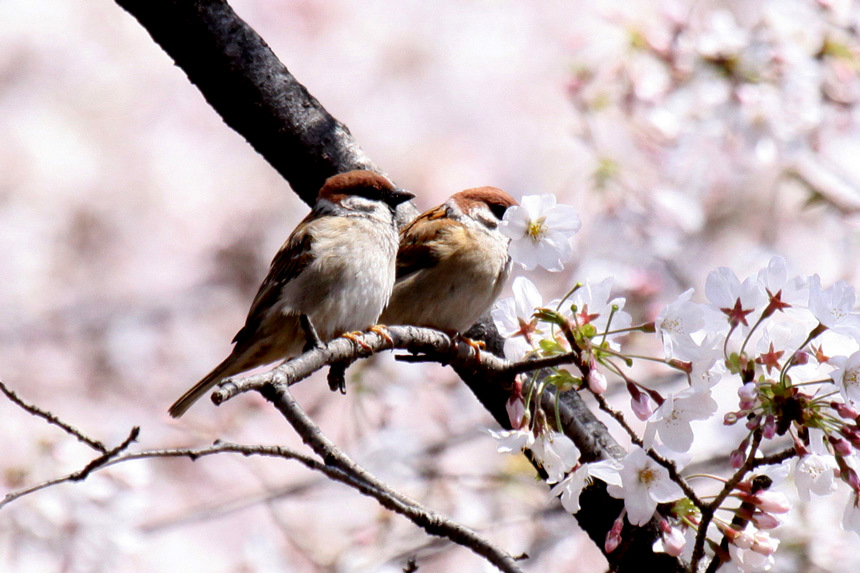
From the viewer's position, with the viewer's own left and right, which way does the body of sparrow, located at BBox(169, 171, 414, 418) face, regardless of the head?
facing to the right of the viewer
